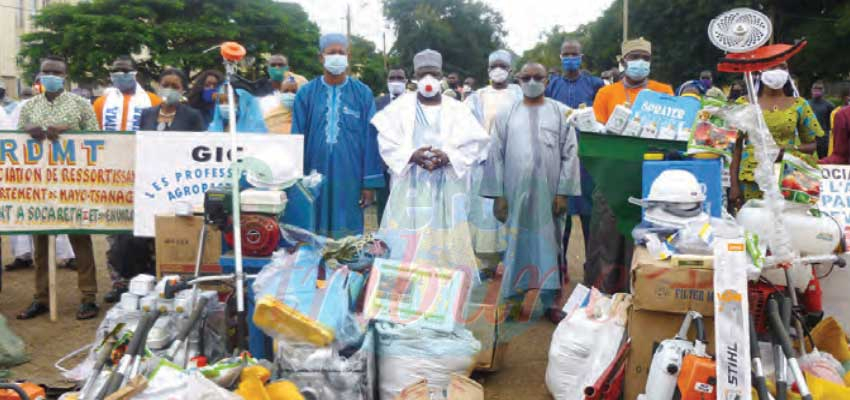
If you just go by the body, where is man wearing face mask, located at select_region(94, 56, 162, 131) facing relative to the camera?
toward the camera

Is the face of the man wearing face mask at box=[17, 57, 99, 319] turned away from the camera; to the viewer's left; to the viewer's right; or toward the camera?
toward the camera

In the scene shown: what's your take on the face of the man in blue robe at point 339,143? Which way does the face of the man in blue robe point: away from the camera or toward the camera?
toward the camera

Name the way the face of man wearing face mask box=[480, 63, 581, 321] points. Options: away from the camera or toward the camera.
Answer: toward the camera

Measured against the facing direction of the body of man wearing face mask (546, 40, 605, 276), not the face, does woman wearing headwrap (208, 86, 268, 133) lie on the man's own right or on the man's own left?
on the man's own right

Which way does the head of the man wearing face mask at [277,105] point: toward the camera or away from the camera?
toward the camera

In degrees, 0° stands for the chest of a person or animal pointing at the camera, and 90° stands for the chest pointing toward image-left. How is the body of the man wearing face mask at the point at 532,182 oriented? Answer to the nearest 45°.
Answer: approximately 0°

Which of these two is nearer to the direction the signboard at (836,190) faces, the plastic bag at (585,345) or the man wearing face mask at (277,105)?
the plastic bag

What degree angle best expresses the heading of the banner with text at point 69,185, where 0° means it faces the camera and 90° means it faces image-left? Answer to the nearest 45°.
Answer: approximately 0°

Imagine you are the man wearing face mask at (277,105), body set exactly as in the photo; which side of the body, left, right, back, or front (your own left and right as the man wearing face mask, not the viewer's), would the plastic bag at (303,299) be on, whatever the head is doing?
front

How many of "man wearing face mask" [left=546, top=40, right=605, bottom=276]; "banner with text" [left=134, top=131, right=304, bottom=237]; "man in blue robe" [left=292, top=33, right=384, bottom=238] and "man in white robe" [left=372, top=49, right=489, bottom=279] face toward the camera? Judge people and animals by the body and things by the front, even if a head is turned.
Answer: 4

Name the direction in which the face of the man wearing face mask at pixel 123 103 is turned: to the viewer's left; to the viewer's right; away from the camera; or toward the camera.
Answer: toward the camera

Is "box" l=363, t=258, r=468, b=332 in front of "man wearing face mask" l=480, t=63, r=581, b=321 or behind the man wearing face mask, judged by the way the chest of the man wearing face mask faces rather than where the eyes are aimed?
in front

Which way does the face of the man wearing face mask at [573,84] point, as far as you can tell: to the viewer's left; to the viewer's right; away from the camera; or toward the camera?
toward the camera

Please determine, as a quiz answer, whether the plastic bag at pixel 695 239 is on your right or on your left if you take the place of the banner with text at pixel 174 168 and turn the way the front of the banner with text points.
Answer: on your left

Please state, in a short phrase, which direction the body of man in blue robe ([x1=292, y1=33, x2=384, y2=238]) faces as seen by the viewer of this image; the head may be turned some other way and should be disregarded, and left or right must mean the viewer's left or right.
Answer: facing the viewer
